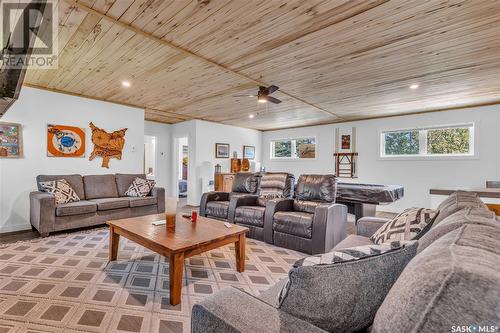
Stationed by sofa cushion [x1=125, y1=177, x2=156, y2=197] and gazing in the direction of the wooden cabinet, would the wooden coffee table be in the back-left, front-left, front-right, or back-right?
back-right

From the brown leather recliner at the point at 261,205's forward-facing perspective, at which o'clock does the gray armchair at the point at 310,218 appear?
The gray armchair is roughly at 9 o'clock from the brown leather recliner.

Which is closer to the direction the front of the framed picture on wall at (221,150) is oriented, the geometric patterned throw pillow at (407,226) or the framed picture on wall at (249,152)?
the geometric patterned throw pillow

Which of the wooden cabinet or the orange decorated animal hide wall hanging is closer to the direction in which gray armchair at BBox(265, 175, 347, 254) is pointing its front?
the orange decorated animal hide wall hanging

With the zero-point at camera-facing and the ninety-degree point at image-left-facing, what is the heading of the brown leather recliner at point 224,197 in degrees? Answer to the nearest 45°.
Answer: approximately 45°

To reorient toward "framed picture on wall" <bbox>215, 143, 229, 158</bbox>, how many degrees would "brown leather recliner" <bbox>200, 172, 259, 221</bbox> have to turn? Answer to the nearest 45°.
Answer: approximately 135° to its right

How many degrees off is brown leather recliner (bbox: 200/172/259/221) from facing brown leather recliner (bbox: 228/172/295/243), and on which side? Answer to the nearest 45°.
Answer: approximately 90° to its left

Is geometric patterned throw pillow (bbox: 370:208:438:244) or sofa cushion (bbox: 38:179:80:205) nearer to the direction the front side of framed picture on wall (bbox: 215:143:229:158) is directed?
the geometric patterned throw pillow

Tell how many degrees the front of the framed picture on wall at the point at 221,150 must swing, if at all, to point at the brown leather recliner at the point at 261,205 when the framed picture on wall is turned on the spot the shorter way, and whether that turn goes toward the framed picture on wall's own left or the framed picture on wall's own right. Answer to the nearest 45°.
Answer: approximately 45° to the framed picture on wall's own right

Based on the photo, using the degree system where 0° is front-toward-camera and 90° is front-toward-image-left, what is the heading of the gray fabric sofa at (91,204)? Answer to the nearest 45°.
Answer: approximately 315°

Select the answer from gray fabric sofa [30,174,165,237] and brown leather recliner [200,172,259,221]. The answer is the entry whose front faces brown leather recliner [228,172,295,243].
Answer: the gray fabric sofa

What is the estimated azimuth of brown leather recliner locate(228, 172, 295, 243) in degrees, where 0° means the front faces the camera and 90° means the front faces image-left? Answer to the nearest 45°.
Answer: approximately 45°
